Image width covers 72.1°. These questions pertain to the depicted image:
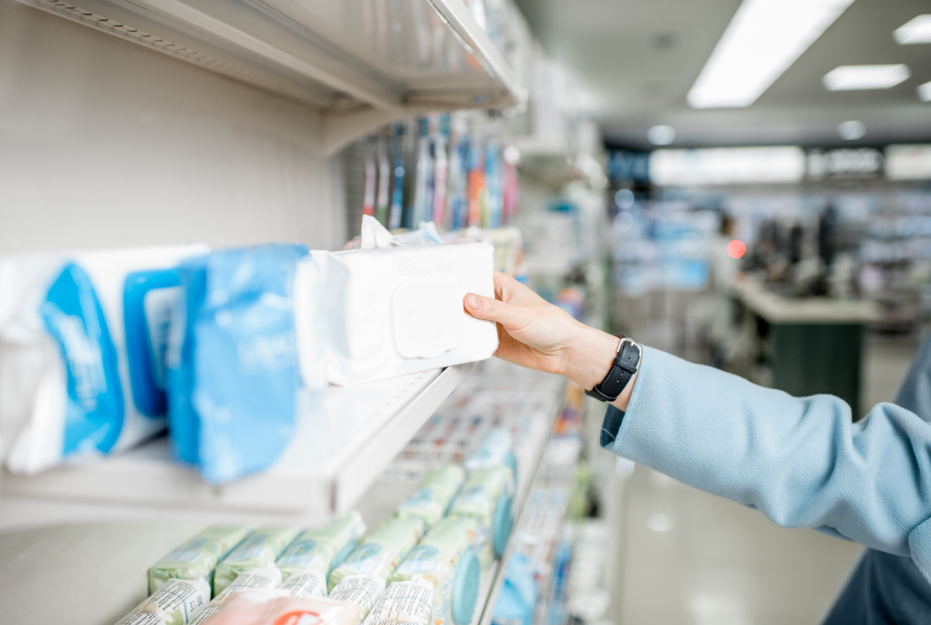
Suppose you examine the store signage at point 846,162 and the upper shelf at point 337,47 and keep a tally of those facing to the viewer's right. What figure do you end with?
1

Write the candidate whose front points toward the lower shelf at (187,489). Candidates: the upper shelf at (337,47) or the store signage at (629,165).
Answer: the store signage

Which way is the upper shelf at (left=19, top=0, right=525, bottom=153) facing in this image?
to the viewer's right

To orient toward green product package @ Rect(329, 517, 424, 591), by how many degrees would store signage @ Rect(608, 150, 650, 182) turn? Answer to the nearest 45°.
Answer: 0° — it already faces it

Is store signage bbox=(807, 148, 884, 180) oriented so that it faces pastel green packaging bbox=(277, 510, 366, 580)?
yes

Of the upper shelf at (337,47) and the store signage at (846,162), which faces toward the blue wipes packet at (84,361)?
the store signage

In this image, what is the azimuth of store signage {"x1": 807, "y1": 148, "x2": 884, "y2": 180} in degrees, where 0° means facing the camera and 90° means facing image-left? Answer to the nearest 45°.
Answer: approximately 0°

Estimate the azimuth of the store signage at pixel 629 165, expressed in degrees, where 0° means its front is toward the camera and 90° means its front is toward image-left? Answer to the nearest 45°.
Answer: approximately 0°

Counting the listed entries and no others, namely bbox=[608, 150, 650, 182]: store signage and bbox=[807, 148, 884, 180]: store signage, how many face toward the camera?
2

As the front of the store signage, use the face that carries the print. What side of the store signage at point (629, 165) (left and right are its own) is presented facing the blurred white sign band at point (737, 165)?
left

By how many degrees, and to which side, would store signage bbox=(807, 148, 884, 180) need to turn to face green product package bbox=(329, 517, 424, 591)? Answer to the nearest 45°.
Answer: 0° — it already faces it

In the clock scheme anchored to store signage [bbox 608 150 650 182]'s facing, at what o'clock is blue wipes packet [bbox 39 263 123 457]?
The blue wipes packet is roughly at 12 o'clock from the store signage.
